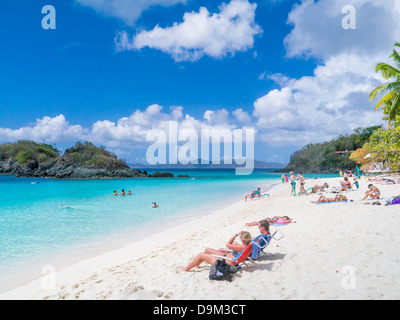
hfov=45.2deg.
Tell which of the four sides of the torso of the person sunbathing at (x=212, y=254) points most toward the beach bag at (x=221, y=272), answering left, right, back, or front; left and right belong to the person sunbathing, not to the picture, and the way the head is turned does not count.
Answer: left

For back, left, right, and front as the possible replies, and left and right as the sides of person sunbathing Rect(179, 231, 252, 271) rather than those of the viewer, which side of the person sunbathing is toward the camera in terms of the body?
left
